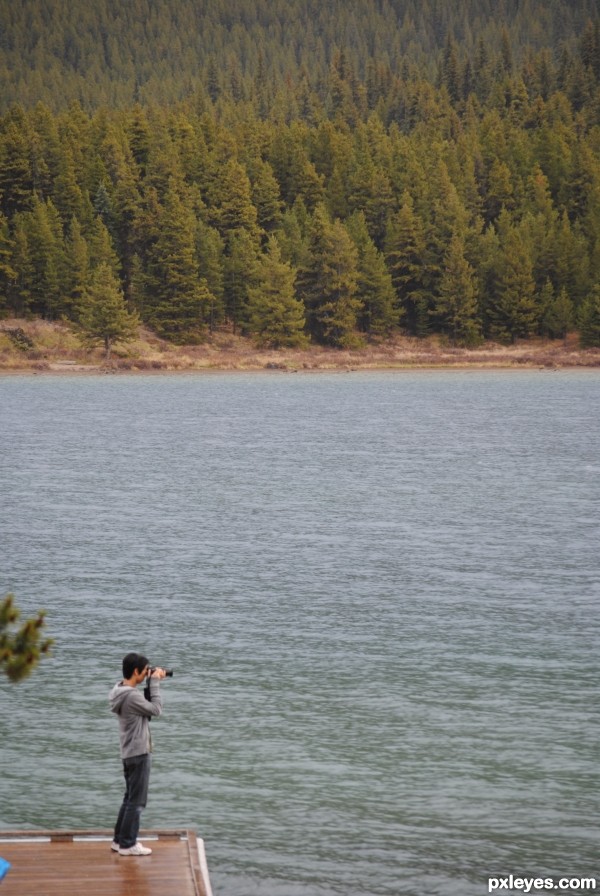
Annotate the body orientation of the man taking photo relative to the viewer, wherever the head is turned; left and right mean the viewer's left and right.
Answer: facing to the right of the viewer

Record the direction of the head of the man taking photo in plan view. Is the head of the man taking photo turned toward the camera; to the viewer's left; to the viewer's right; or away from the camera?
to the viewer's right
